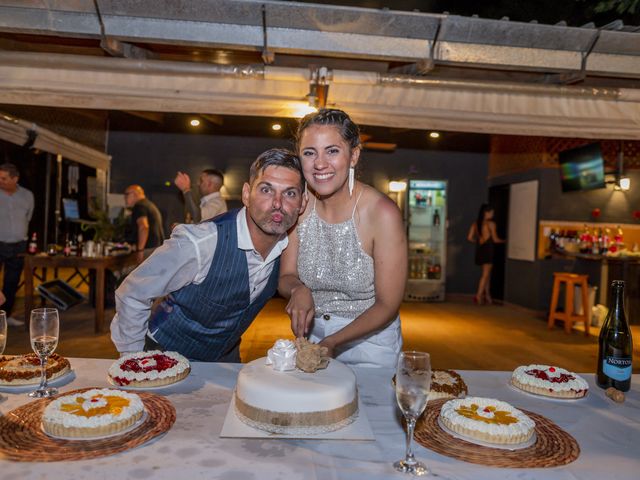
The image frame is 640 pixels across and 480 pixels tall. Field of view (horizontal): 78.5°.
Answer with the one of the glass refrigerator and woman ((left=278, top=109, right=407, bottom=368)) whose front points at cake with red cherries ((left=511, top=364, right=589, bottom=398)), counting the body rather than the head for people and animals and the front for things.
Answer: the glass refrigerator

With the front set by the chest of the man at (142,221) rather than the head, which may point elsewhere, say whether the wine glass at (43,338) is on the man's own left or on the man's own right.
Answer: on the man's own left

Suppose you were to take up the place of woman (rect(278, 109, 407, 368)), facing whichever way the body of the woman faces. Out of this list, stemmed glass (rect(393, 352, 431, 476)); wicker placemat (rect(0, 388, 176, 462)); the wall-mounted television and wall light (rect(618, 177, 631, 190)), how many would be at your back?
2

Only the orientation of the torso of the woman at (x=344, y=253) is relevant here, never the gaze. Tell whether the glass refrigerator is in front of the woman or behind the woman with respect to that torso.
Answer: behind

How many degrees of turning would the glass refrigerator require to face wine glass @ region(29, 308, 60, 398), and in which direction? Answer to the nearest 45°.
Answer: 0° — it already faces it

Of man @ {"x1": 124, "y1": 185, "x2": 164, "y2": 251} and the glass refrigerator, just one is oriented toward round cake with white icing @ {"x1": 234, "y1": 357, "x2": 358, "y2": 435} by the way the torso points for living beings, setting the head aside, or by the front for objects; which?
the glass refrigerator

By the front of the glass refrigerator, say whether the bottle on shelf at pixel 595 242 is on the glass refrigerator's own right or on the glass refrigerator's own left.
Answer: on the glass refrigerator's own left

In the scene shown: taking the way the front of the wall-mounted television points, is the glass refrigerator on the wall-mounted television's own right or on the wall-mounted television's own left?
on the wall-mounted television's own right

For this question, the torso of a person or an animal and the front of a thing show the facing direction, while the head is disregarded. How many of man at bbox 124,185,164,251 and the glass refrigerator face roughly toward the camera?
1

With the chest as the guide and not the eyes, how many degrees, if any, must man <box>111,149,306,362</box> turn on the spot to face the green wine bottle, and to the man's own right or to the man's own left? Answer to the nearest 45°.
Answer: approximately 45° to the man's own left
